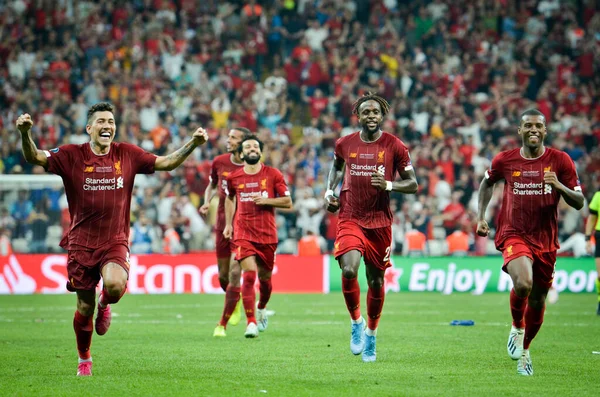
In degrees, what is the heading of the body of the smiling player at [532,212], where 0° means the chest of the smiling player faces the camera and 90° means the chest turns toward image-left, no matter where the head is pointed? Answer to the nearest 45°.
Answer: approximately 0°

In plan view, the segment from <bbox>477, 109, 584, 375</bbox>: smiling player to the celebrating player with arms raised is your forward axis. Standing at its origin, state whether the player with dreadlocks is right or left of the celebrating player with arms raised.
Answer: right

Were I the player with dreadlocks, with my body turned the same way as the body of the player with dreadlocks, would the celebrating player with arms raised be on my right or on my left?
on my right

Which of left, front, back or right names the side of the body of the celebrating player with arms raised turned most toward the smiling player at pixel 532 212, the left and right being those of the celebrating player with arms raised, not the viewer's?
left

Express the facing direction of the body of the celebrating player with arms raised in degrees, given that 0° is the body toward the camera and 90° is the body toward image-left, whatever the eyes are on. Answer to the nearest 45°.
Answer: approximately 0°

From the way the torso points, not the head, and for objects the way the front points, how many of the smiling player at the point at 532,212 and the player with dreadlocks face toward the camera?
2

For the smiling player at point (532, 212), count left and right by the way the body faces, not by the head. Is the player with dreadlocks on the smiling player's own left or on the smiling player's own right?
on the smiling player's own right
